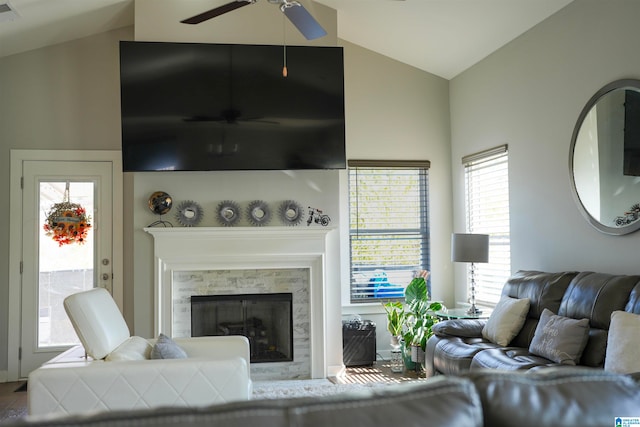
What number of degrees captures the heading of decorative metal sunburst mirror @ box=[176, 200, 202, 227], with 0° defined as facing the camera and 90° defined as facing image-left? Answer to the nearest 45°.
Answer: approximately 0°

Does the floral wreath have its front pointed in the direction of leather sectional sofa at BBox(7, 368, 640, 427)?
yes

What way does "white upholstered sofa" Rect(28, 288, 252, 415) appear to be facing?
to the viewer's right

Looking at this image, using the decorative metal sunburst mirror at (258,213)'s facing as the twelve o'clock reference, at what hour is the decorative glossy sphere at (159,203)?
the decorative glossy sphere at (159,203) is roughly at 3 o'clock from the decorative metal sunburst mirror at (258,213).

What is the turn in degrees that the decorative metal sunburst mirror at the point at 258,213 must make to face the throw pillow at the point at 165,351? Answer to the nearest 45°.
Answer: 0° — it already faces it

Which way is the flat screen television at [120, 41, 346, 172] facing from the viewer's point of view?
toward the camera

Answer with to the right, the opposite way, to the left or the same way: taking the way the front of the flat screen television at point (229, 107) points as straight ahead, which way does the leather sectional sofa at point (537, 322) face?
to the right

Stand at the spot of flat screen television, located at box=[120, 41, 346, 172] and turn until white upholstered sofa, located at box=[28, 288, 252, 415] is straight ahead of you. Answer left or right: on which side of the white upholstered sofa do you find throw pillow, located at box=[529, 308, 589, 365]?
left

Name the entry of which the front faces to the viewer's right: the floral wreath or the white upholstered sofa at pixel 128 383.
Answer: the white upholstered sofa

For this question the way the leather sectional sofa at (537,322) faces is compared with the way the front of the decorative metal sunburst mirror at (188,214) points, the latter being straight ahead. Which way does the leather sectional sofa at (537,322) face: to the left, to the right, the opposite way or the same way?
to the right

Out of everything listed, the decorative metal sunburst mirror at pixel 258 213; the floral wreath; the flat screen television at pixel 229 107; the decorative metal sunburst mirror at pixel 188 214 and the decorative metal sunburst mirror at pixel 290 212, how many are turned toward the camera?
5

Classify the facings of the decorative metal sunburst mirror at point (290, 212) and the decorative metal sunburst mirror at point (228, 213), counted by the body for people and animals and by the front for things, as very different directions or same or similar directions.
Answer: same or similar directions
